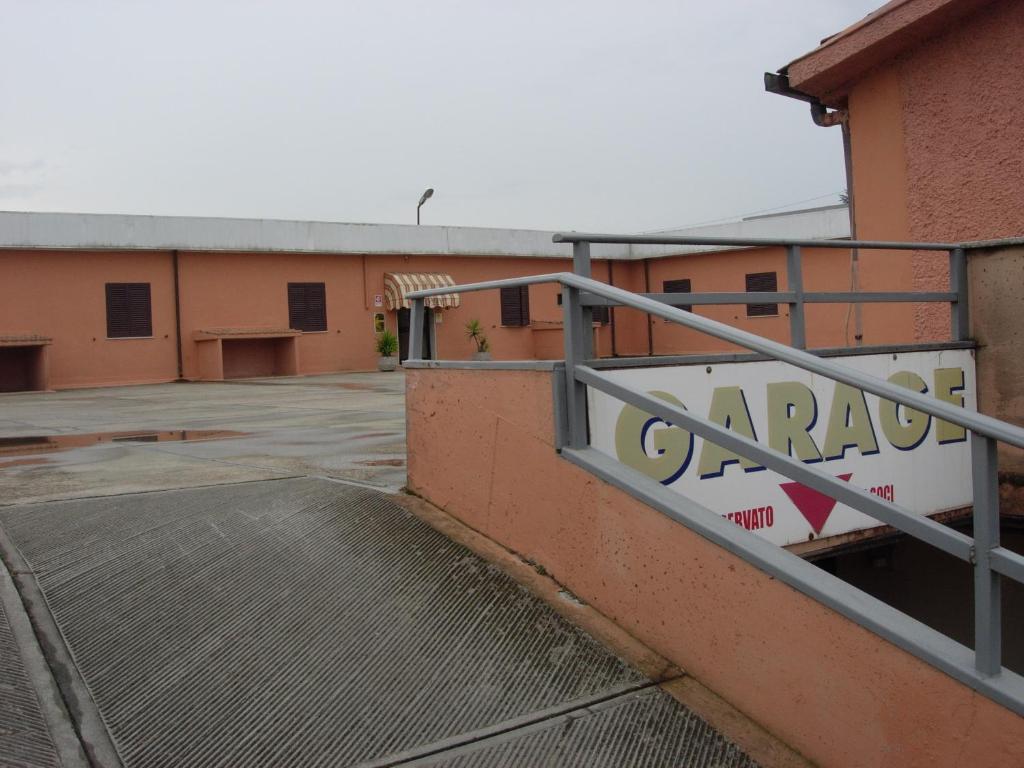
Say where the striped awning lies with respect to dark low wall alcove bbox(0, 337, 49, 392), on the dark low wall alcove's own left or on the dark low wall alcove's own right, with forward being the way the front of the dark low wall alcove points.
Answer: on the dark low wall alcove's own left

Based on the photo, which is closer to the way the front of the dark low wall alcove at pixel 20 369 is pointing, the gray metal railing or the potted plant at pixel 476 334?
the gray metal railing

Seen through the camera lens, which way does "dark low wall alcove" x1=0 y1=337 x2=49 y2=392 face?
facing the viewer

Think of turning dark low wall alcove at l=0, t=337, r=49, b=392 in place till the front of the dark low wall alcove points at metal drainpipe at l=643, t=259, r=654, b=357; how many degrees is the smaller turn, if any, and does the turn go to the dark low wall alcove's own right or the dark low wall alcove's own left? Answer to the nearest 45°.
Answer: approximately 90° to the dark low wall alcove's own left

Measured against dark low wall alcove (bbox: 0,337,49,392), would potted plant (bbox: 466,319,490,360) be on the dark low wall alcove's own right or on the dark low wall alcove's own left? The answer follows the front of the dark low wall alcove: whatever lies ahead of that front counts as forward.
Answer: on the dark low wall alcove's own left

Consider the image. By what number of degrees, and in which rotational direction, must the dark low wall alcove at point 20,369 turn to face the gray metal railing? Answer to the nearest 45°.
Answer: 0° — it already faces it

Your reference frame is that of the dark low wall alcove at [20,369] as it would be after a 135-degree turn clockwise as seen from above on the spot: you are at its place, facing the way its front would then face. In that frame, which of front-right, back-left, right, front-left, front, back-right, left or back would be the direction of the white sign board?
back-left

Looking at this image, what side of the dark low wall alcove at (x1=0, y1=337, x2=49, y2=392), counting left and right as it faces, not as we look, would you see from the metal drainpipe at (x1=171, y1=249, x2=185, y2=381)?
left
